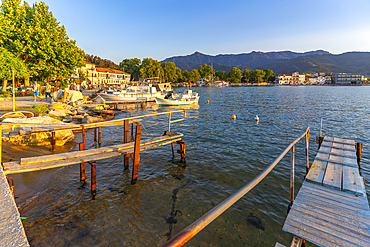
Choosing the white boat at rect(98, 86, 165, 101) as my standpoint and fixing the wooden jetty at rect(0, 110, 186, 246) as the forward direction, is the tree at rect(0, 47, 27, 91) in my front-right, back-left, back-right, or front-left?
front-right

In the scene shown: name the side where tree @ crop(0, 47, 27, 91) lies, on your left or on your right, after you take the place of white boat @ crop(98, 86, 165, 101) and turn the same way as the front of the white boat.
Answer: on your left

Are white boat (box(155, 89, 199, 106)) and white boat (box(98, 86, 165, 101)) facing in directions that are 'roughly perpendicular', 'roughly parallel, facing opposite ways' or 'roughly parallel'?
roughly parallel

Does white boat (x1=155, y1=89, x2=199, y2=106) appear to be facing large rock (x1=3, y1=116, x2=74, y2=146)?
no
